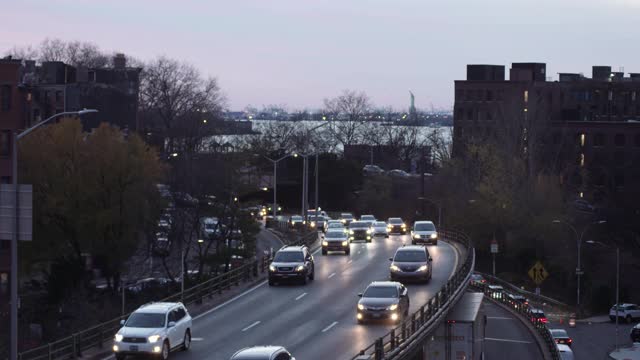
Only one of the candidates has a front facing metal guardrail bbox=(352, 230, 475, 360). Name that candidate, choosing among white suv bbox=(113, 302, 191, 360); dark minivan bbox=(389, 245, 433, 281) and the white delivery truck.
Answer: the dark minivan

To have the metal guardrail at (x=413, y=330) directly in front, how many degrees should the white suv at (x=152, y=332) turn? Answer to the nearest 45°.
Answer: approximately 135° to its left

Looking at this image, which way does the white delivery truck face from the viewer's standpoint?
away from the camera

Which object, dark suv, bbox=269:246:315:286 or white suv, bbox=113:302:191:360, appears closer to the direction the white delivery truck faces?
the dark suv

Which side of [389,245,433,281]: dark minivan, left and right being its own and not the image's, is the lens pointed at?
front

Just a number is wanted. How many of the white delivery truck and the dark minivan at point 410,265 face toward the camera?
1

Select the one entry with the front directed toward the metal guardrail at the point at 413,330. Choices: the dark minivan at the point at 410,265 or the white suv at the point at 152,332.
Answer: the dark minivan

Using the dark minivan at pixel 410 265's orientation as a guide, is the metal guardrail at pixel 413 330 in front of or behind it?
in front

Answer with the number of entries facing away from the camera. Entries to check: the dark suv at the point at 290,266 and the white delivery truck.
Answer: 1

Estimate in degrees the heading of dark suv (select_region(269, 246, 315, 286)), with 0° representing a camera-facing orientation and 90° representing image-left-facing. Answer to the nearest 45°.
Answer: approximately 45°

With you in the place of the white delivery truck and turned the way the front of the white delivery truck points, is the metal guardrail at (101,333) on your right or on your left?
on your left

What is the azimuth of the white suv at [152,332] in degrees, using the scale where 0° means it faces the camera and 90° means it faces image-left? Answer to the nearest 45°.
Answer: approximately 45°

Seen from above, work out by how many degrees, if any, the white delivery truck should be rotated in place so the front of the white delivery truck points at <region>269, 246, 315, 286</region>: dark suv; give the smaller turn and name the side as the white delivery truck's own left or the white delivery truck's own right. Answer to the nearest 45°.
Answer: approximately 45° to the white delivery truck's own left

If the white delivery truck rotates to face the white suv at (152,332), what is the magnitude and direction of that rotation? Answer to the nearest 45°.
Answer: approximately 135° to its left

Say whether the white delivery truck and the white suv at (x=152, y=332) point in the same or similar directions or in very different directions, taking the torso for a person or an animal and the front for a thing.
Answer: very different directions
